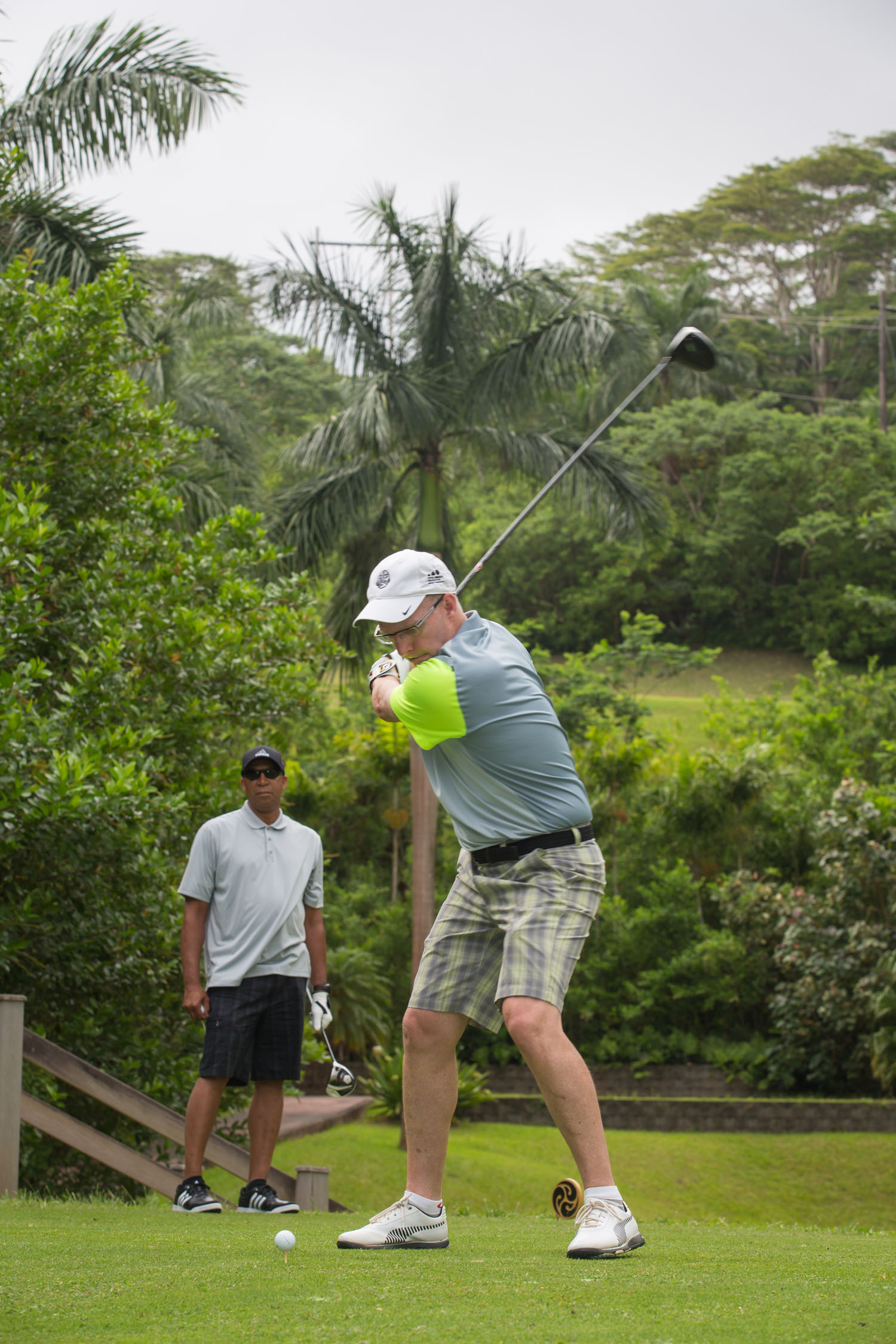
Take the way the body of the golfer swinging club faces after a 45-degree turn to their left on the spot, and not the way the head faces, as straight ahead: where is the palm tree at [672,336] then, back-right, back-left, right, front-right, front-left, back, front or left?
back

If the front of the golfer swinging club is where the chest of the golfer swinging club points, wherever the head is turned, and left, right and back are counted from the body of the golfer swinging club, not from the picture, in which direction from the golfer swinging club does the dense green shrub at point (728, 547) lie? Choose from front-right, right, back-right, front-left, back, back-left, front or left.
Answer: back-right

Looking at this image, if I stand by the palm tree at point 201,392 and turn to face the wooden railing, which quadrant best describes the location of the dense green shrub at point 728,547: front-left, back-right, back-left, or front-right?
back-left

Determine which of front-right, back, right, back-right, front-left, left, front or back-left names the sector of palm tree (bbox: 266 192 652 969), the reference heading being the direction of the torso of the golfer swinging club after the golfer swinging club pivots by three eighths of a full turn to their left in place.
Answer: left

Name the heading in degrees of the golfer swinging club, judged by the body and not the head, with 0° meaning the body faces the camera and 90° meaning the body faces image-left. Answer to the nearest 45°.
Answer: approximately 45°

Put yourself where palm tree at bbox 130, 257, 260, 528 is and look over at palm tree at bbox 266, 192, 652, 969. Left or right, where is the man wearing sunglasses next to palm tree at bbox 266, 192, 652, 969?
right

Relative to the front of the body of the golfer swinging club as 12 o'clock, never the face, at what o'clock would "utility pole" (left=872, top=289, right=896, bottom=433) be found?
The utility pole is roughly at 5 o'clock from the golfer swinging club.
